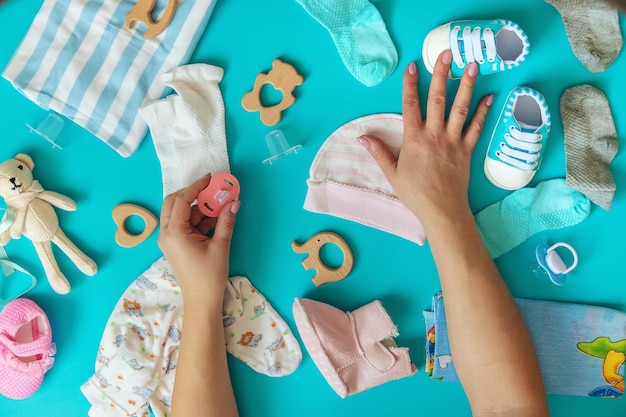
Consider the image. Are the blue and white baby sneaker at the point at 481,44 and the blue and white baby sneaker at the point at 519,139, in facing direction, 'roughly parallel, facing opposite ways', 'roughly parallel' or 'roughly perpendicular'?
roughly perpendicular

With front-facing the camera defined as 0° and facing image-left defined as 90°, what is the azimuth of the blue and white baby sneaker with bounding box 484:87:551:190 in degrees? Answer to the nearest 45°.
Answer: approximately 0°

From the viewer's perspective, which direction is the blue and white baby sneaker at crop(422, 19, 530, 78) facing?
to the viewer's left

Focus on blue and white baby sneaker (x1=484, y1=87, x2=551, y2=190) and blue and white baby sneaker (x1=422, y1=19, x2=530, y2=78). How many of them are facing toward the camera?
1

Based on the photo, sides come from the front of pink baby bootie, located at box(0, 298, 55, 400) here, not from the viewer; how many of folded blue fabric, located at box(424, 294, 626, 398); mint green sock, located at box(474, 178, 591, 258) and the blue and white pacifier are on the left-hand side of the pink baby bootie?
3

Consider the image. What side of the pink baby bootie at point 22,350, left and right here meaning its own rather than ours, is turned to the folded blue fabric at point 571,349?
left

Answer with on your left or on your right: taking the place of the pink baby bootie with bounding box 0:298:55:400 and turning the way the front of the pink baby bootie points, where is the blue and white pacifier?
on your left
